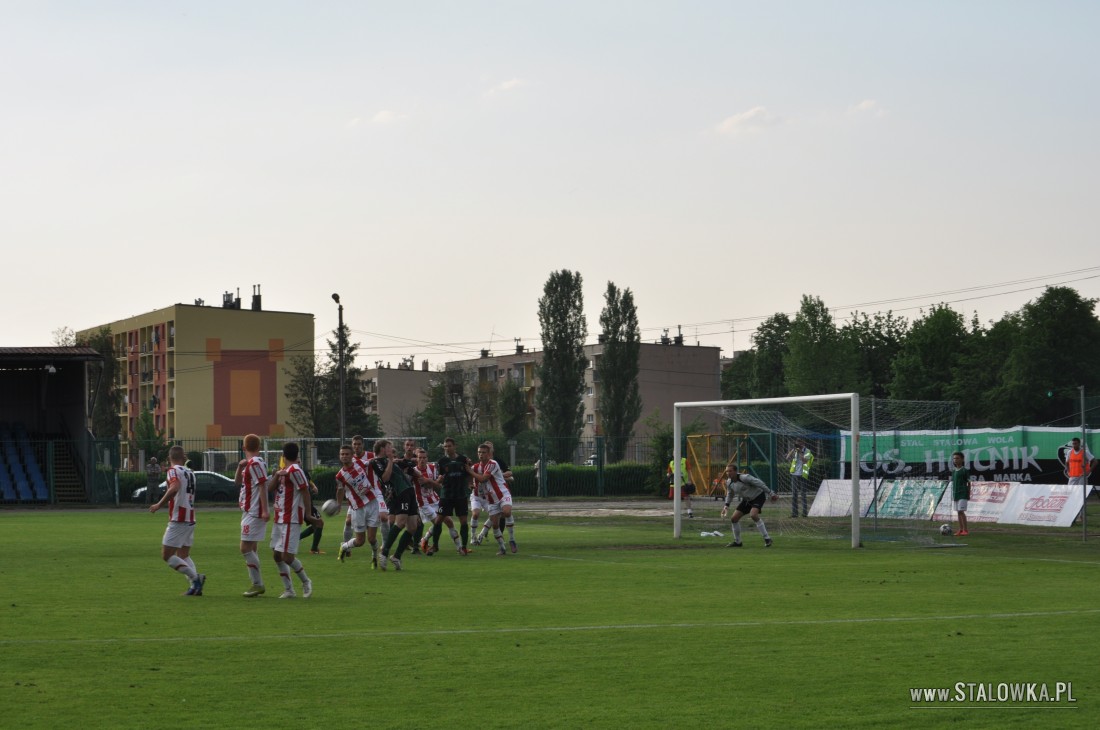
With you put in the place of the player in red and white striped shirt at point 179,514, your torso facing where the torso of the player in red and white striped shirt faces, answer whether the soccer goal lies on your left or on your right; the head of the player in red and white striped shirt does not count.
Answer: on your right

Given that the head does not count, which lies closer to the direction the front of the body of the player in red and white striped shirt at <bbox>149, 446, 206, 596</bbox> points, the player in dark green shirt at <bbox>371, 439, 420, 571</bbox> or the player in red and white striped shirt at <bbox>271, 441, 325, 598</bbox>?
the player in dark green shirt

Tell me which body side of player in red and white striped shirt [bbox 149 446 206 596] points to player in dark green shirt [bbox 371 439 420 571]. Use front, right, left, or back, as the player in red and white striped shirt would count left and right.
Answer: right

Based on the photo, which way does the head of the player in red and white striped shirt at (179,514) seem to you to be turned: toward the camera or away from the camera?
away from the camera
